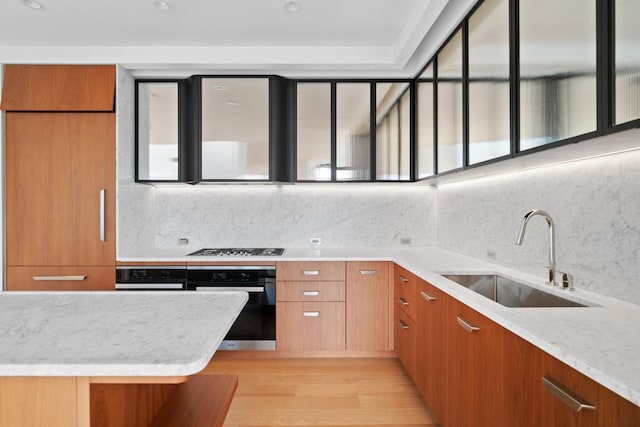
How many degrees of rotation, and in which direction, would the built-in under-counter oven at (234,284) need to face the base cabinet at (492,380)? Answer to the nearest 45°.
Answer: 0° — it already faces it

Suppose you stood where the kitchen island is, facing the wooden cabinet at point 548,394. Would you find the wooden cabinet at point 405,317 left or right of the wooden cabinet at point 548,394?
left

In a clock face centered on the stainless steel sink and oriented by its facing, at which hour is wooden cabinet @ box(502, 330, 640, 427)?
The wooden cabinet is roughly at 9 o'clock from the stainless steel sink.

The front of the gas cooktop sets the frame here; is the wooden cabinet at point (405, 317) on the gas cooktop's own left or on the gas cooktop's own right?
on the gas cooktop's own left

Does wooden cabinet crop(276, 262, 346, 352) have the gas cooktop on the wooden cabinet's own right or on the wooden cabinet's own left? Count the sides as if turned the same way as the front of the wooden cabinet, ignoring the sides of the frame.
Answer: on the wooden cabinet's own right

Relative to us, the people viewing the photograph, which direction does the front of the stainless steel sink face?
facing to the left of the viewer
